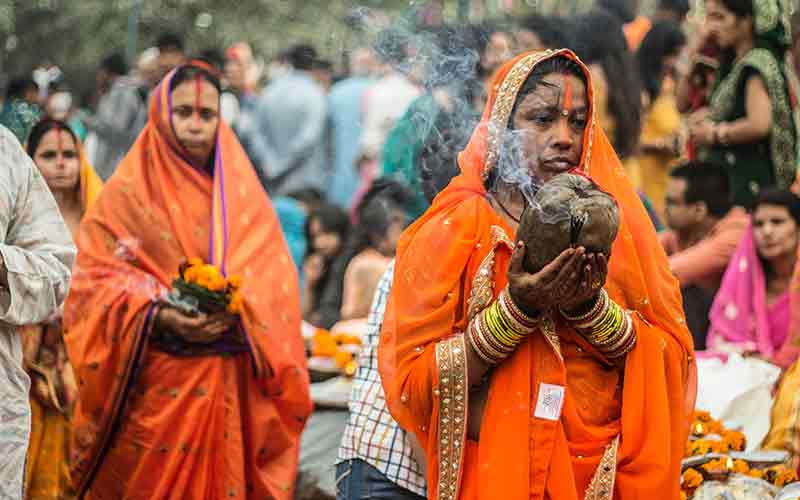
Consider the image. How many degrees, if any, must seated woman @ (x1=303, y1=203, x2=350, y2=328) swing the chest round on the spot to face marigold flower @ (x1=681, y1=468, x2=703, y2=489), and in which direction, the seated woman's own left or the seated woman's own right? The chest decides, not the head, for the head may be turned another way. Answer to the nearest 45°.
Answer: approximately 45° to the seated woman's own left

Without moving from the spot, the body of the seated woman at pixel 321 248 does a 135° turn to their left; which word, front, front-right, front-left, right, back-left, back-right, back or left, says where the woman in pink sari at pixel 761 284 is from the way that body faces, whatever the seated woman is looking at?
front-right
